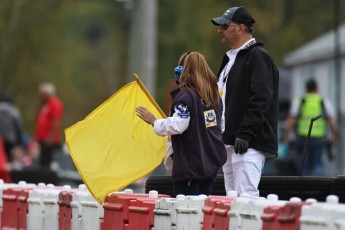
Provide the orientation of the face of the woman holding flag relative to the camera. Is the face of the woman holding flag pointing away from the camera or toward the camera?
away from the camera

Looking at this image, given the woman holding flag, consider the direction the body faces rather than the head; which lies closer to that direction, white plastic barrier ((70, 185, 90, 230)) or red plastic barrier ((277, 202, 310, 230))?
the white plastic barrier

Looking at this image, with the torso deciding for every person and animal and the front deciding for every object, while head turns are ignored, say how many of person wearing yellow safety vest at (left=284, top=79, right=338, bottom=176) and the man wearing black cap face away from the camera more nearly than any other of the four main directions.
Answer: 1

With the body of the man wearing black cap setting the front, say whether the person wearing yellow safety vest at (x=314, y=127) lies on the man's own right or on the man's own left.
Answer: on the man's own right

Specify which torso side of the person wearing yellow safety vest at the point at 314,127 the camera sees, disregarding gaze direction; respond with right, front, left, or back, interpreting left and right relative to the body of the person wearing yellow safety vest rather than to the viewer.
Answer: back

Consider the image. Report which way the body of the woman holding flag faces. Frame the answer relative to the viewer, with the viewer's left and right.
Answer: facing away from the viewer and to the left of the viewer

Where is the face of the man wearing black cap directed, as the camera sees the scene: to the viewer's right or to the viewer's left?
to the viewer's left

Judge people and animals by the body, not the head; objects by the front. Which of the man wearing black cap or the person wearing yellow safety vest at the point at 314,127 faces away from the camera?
the person wearing yellow safety vest

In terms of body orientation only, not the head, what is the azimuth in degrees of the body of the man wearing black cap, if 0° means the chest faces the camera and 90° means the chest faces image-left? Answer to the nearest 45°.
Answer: approximately 90°
